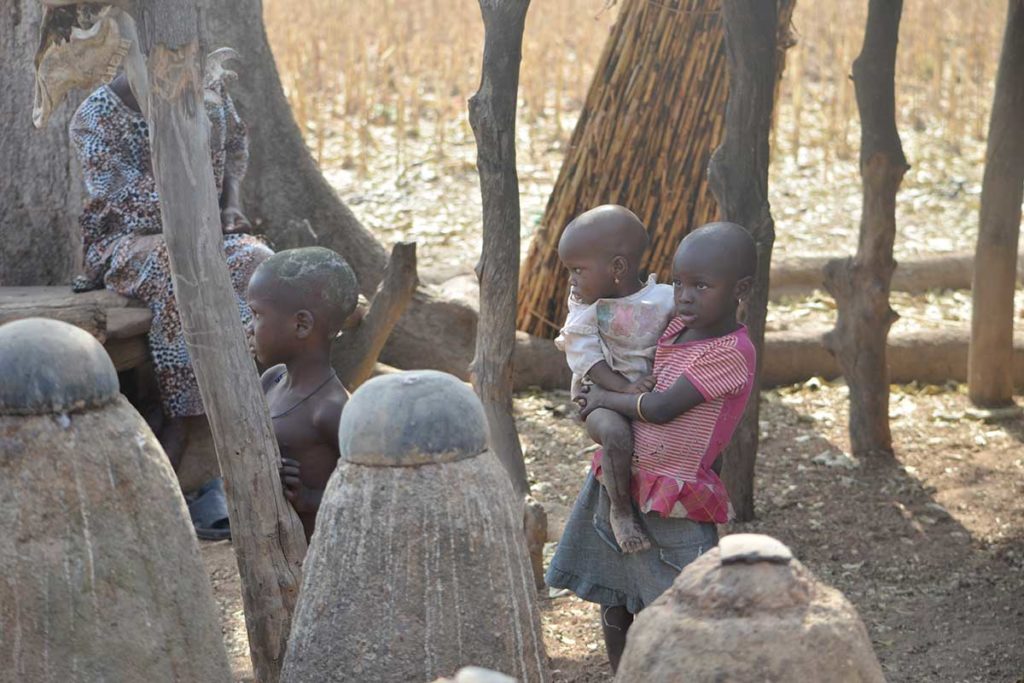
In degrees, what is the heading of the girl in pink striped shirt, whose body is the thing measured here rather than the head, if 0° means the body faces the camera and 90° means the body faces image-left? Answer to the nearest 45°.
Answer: approximately 45°

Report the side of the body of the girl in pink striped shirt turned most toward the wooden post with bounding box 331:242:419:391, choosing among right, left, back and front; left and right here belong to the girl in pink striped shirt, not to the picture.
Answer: right

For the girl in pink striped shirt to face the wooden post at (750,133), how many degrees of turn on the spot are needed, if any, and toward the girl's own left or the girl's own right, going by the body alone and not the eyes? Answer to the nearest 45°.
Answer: approximately 135° to the girl's own right

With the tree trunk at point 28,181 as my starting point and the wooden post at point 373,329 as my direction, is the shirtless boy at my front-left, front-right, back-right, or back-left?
front-right

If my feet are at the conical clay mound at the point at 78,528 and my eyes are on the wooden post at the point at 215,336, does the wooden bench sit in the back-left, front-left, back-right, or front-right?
front-left

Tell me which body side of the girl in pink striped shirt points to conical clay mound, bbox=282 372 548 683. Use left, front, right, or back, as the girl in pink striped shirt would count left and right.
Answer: front

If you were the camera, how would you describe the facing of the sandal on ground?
facing the viewer and to the right of the viewer

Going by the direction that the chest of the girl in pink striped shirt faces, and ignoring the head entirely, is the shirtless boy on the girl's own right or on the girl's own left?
on the girl's own right

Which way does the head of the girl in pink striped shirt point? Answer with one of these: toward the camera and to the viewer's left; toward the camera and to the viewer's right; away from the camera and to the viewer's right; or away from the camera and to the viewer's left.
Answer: toward the camera and to the viewer's left

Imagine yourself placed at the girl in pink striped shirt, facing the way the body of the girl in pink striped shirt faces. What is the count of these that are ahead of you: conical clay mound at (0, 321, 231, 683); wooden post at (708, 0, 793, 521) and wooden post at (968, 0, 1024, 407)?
1

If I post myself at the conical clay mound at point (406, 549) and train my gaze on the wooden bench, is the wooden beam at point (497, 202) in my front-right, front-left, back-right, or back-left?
front-right

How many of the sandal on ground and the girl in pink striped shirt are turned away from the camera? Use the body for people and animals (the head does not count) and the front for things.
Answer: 0

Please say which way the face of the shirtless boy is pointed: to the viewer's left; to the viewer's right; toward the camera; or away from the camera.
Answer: to the viewer's left
